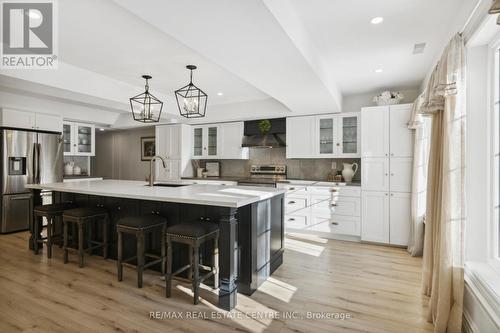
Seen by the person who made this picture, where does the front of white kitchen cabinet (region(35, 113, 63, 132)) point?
facing the viewer and to the right of the viewer

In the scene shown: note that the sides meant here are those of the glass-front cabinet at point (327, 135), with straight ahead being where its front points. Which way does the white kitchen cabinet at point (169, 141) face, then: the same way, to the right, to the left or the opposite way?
the same way

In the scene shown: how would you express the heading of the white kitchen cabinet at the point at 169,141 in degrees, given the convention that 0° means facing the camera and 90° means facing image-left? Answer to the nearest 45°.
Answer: approximately 45°

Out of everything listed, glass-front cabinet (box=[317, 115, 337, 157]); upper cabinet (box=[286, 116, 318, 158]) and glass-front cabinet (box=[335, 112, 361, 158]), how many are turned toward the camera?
3

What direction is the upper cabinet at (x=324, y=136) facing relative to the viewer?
toward the camera

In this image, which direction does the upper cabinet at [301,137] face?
toward the camera

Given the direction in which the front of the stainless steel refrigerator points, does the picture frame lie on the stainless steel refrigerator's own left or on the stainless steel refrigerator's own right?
on the stainless steel refrigerator's own left

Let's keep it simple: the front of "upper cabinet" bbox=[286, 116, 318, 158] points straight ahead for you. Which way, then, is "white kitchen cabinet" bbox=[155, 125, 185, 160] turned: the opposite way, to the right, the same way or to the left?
the same way

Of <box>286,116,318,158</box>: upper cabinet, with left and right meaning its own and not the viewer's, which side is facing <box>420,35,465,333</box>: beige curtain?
front

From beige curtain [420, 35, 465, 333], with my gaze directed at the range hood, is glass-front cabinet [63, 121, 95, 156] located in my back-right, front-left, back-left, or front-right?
front-left

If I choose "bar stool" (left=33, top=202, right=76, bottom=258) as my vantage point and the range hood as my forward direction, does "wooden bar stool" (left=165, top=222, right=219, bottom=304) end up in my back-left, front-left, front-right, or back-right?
front-right

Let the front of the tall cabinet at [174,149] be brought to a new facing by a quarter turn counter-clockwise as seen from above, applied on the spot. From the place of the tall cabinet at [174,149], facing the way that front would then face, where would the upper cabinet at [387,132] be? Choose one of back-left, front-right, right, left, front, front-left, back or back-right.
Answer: front

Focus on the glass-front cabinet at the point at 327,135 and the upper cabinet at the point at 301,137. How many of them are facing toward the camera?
2

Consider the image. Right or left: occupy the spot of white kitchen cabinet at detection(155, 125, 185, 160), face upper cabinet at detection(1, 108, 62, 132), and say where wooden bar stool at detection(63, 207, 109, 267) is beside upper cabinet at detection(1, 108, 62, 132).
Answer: left

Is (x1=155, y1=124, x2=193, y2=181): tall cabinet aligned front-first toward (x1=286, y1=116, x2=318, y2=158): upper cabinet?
no

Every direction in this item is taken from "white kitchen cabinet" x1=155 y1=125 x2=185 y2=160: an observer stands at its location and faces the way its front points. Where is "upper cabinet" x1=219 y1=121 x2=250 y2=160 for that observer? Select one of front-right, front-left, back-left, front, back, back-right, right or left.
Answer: left

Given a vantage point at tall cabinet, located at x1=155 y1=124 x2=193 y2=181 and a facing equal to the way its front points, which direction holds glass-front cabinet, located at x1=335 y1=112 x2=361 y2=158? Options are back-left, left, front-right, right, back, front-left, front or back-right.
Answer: left

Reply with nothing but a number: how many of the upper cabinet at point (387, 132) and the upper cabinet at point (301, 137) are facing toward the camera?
2

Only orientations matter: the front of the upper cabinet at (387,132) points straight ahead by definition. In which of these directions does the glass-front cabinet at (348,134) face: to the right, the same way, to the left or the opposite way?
the same way

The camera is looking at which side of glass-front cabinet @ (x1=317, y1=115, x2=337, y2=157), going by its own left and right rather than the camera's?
front

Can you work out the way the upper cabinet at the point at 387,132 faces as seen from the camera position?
facing the viewer
